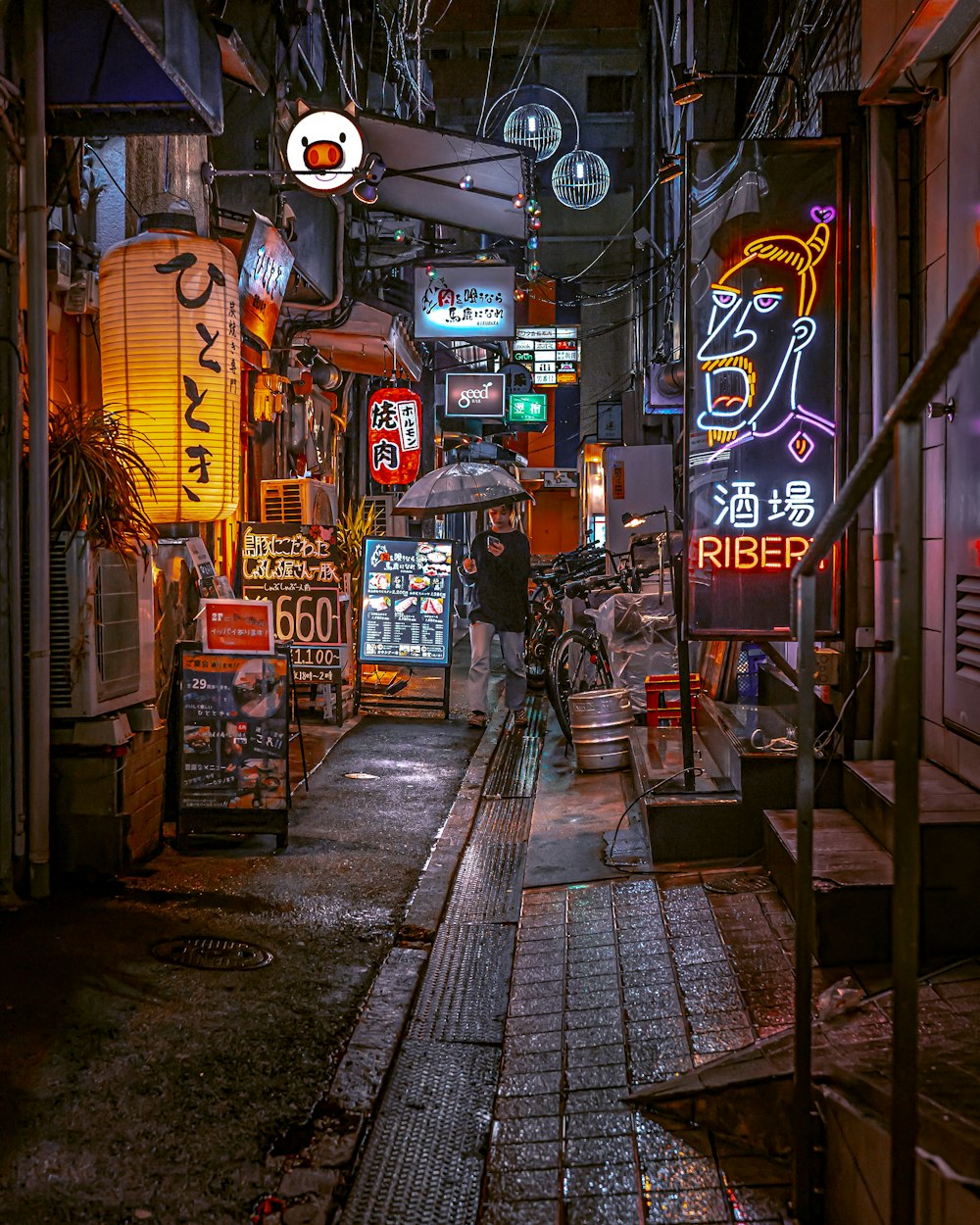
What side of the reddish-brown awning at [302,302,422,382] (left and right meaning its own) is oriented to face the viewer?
right

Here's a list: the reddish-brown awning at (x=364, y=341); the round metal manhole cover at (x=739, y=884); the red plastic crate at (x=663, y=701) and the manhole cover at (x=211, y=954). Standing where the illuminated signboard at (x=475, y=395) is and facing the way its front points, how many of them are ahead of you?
4

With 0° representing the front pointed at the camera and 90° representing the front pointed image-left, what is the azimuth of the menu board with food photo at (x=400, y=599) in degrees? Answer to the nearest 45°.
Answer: approximately 0°

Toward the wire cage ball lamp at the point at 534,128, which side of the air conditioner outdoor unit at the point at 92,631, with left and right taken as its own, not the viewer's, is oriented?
left

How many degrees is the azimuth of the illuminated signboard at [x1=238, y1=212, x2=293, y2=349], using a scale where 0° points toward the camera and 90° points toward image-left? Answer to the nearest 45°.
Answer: approximately 315°

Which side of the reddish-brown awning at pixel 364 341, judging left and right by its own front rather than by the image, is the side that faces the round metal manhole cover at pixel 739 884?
right

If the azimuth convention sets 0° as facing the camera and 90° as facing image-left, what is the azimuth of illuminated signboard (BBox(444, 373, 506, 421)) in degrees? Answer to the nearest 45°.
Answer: approximately 0°

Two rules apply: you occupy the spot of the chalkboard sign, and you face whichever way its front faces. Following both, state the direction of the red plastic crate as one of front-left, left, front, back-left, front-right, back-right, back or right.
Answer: front-left

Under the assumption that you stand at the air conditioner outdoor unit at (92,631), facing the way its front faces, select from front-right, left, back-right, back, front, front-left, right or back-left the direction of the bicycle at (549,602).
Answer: left
